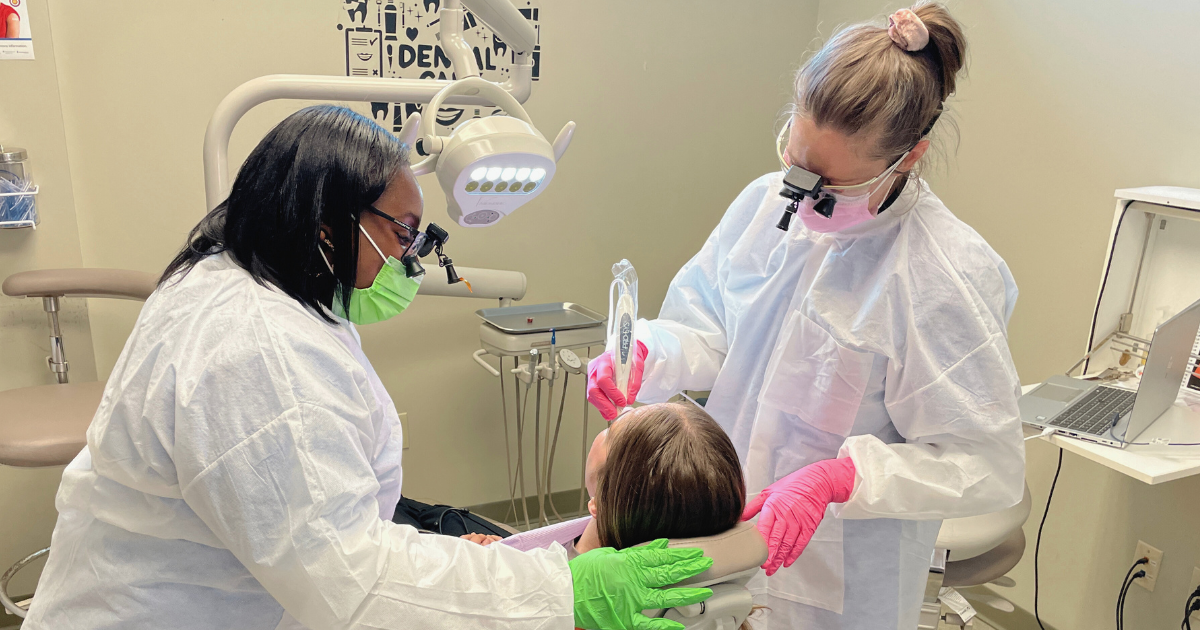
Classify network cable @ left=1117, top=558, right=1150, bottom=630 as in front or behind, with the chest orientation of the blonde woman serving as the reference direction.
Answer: behind

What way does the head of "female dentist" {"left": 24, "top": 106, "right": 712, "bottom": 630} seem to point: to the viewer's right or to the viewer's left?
to the viewer's right

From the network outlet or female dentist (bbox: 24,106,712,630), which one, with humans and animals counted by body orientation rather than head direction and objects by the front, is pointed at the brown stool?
the network outlet

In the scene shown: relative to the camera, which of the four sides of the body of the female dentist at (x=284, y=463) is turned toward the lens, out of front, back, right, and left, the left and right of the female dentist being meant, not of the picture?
right

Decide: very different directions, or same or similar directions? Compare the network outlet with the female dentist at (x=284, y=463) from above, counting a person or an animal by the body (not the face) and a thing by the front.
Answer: very different directions

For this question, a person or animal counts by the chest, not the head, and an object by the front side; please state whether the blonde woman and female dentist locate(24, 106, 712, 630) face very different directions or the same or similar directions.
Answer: very different directions

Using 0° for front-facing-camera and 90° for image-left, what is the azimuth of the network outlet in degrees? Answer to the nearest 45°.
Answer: approximately 45°
